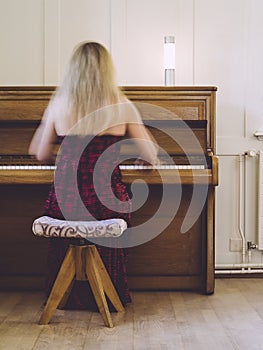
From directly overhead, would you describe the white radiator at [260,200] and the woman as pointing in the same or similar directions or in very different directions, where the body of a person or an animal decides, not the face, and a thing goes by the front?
very different directions

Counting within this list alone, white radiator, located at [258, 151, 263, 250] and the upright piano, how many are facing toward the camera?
2

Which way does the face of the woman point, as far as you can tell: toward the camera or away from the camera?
away from the camera

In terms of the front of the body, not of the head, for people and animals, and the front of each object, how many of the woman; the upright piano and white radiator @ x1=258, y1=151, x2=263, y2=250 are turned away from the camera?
1

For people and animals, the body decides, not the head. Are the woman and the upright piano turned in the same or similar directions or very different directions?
very different directions

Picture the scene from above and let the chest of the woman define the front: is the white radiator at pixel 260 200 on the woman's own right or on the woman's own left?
on the woman's own right

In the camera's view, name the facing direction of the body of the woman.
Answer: away from the camera

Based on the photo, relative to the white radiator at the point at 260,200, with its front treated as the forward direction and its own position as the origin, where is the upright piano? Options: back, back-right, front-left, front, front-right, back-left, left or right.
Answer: front-right

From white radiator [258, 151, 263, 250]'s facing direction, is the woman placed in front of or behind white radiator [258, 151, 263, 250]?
in front

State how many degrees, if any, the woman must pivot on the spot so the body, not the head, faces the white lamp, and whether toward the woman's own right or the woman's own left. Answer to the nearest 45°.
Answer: approximately 45° to the woman's own right
